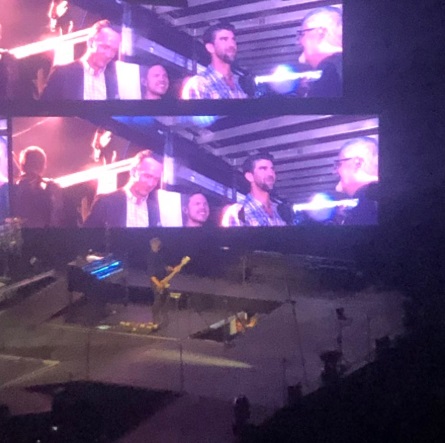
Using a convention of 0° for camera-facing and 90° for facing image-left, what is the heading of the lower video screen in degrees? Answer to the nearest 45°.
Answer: approximately 0°
